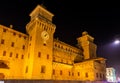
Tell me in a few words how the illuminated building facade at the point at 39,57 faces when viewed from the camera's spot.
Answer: facing the viewer and to the right of the viewer
